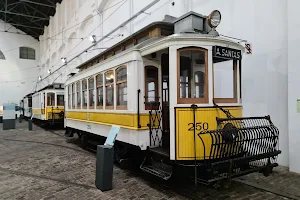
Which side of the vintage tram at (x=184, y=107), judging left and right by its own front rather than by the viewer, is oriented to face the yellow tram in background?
back

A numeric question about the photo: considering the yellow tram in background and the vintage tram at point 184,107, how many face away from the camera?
0

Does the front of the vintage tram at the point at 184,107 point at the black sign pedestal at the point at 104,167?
no

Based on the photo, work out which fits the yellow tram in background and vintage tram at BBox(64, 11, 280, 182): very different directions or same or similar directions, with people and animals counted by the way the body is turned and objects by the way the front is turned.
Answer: same or similar directions

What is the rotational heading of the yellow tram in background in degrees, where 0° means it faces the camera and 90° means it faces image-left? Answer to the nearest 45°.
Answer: approximately 315°

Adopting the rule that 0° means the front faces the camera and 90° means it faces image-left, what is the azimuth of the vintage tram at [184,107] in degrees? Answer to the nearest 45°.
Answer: approximately 315°

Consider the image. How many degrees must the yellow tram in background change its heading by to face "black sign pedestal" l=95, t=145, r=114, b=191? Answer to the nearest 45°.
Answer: approximately 45° to its right
